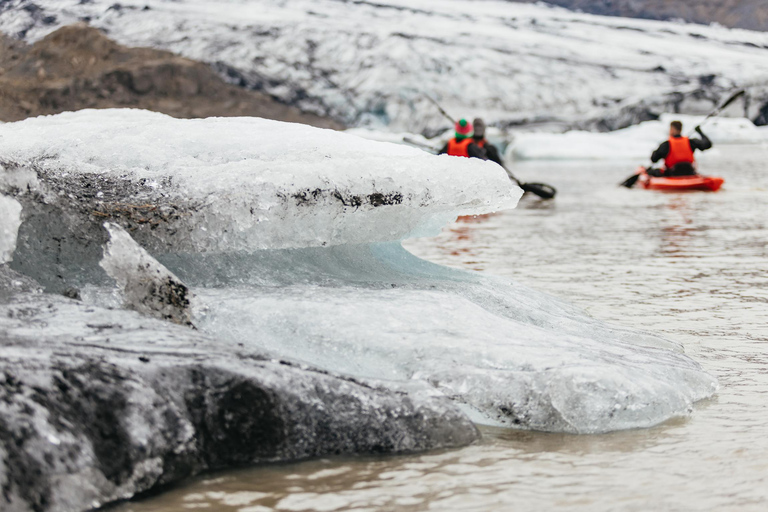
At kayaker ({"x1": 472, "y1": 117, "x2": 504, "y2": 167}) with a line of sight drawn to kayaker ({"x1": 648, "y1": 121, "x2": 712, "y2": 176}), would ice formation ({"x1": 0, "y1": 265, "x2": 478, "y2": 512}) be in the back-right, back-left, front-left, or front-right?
back-right

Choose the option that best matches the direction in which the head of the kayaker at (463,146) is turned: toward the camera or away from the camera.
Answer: away from the camera

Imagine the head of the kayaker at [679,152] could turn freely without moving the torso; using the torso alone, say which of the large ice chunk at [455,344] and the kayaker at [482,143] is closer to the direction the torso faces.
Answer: the kayaker

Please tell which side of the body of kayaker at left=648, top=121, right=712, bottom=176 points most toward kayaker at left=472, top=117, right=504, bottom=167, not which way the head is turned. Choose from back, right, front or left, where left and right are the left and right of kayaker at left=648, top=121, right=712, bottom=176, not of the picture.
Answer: left

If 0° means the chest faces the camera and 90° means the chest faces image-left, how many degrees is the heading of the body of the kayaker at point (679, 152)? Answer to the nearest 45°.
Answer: approximately 135°

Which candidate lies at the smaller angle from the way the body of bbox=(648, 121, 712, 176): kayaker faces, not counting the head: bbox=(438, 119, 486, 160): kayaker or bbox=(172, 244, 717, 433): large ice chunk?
the kayaker

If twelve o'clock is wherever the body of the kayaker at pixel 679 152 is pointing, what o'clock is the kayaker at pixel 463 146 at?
the kayaker at pixel 463 146 is roughly at 9 o'clock from the kayaker at pixel 679 152.

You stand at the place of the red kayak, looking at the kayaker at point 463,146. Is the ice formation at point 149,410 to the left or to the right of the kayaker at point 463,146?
left

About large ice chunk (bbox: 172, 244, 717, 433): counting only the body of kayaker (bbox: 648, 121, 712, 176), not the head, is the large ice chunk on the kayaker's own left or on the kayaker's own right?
on the kayaker's own left
